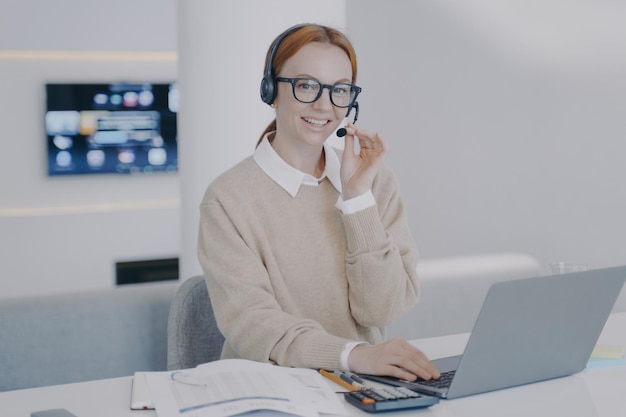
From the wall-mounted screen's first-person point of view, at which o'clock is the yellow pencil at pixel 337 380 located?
The yellow pencil is roughly at 12 o'clock from the wall-mounted screen.

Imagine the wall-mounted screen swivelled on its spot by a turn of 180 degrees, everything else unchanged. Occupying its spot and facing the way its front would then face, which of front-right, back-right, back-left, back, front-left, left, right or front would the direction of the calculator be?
back

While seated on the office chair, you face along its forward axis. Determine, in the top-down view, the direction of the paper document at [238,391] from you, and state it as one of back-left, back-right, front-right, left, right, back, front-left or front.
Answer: front-right

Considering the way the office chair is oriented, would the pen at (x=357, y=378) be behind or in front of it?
in front

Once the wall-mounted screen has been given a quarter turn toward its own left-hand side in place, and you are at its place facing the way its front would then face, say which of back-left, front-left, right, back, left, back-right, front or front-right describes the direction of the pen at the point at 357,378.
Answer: right

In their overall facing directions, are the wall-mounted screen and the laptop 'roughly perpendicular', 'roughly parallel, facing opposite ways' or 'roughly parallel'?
roughly parallel, facing opposite ways

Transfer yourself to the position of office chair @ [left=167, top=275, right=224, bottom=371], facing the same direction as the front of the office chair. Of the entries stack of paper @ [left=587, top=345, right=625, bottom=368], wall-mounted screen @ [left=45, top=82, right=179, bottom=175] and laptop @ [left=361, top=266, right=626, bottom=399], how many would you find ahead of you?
2

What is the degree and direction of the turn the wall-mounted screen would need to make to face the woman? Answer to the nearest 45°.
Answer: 0° — it already faces them

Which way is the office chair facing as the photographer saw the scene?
facing the viewer and to the right of the viewer

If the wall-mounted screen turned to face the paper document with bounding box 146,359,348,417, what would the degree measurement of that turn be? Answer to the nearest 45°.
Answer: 0° — it already faces it

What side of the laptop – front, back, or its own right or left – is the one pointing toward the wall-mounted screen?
front

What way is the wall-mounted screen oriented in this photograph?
toward the camera

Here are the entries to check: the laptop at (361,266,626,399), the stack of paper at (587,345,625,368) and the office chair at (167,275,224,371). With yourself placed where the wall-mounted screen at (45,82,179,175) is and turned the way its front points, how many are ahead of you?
3

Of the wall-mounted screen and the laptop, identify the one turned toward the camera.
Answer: the wall-mounted screen

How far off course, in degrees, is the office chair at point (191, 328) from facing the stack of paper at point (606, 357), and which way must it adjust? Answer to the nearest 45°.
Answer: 0° — it already faces it

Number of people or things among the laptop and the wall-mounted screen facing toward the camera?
1
